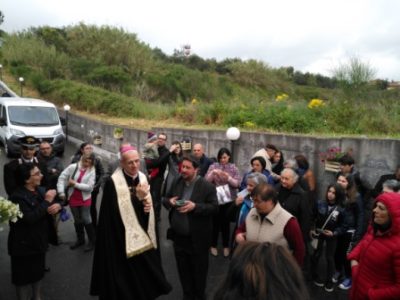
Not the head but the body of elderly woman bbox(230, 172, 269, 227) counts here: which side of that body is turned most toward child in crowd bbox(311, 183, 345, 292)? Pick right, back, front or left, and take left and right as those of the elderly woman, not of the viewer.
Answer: back

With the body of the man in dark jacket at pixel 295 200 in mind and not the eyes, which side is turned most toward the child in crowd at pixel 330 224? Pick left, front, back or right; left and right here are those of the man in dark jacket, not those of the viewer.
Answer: back

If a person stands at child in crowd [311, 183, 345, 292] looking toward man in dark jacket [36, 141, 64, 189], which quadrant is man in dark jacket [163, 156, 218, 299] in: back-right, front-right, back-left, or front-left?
front-left

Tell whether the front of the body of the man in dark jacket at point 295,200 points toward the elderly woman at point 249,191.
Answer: yes

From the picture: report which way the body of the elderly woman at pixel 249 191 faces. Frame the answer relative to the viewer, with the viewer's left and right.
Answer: facing the viewer and to the left of the viewer

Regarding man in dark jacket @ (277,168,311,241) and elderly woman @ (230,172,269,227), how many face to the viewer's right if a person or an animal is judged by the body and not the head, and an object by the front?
0

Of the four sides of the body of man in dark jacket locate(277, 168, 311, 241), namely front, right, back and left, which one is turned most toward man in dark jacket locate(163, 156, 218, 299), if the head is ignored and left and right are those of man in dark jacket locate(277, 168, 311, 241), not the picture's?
front

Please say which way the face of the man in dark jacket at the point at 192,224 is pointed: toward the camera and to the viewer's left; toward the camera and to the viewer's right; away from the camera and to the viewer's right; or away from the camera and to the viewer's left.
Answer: toward the camera and to the viewer's left

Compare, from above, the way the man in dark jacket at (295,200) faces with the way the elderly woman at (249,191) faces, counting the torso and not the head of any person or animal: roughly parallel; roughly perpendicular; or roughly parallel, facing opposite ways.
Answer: roughly parallel

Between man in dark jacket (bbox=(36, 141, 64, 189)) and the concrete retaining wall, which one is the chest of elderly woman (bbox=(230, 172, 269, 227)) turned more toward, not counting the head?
the man in dark jacket

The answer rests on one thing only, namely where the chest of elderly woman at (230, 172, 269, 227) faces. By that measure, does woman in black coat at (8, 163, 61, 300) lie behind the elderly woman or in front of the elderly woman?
in front

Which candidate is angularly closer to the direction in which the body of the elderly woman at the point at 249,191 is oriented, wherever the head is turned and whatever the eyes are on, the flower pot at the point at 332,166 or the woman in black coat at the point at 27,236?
the woman in black coat

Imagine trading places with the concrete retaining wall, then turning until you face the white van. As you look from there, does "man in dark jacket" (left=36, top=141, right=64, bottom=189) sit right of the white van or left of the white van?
left
